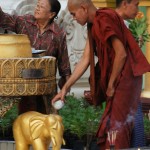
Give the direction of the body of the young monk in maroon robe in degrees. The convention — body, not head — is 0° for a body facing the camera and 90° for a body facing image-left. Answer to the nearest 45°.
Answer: approximately 90°

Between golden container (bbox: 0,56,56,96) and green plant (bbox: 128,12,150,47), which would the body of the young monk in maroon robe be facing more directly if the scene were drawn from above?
the golden container

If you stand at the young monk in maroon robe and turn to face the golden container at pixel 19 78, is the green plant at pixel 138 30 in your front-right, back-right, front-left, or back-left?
back-right

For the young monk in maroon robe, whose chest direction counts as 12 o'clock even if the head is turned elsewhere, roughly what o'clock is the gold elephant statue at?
The gold elephant statue is roughly at 11 o'clock from the young monk in maroon robe.

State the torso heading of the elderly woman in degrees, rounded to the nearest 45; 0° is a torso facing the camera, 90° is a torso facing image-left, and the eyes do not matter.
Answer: approximately 45°
